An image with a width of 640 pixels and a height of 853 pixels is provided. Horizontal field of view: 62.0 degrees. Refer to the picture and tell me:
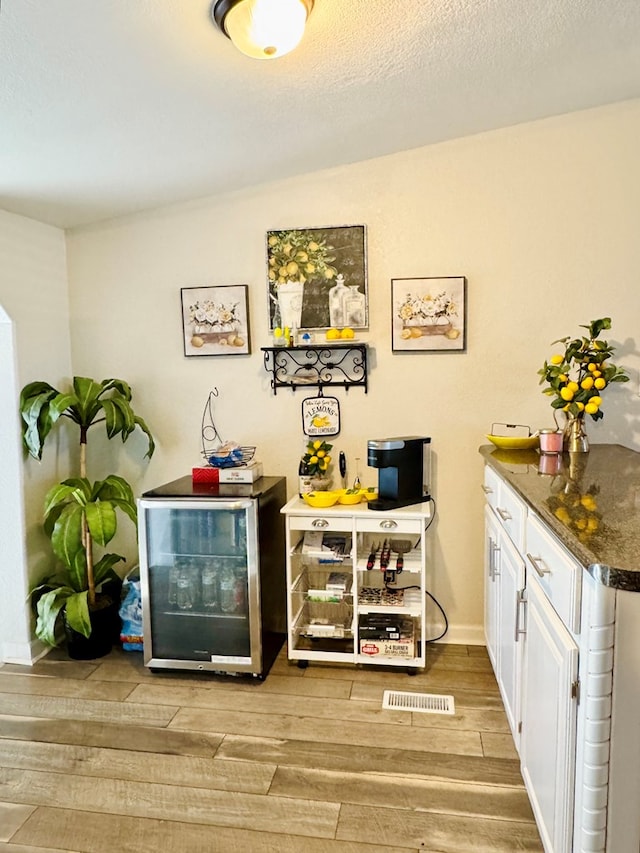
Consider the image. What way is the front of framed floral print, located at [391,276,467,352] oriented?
toward the camera

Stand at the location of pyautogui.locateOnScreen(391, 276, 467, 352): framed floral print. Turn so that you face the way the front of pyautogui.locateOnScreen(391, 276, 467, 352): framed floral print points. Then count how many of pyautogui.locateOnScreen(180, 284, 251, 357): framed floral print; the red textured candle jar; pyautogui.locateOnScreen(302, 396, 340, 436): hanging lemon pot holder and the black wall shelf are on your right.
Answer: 4

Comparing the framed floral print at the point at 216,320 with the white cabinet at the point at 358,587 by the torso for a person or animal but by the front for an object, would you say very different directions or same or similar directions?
same or similar directions

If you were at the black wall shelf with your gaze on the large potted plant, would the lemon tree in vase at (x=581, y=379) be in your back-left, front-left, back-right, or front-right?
back-left

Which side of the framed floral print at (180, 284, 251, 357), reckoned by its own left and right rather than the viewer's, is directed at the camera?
front

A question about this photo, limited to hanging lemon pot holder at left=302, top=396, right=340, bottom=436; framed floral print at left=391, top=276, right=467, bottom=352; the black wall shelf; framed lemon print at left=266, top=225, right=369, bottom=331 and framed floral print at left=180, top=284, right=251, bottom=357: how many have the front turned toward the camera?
5

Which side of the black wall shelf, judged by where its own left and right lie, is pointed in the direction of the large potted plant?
right

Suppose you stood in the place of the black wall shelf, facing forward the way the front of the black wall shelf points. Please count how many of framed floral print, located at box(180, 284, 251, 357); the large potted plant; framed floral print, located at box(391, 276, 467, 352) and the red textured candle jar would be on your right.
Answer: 3

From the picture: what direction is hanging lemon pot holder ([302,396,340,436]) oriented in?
toward the camera

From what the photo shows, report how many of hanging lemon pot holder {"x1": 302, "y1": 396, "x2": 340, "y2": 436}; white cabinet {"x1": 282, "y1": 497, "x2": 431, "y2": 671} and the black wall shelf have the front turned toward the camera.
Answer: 3
